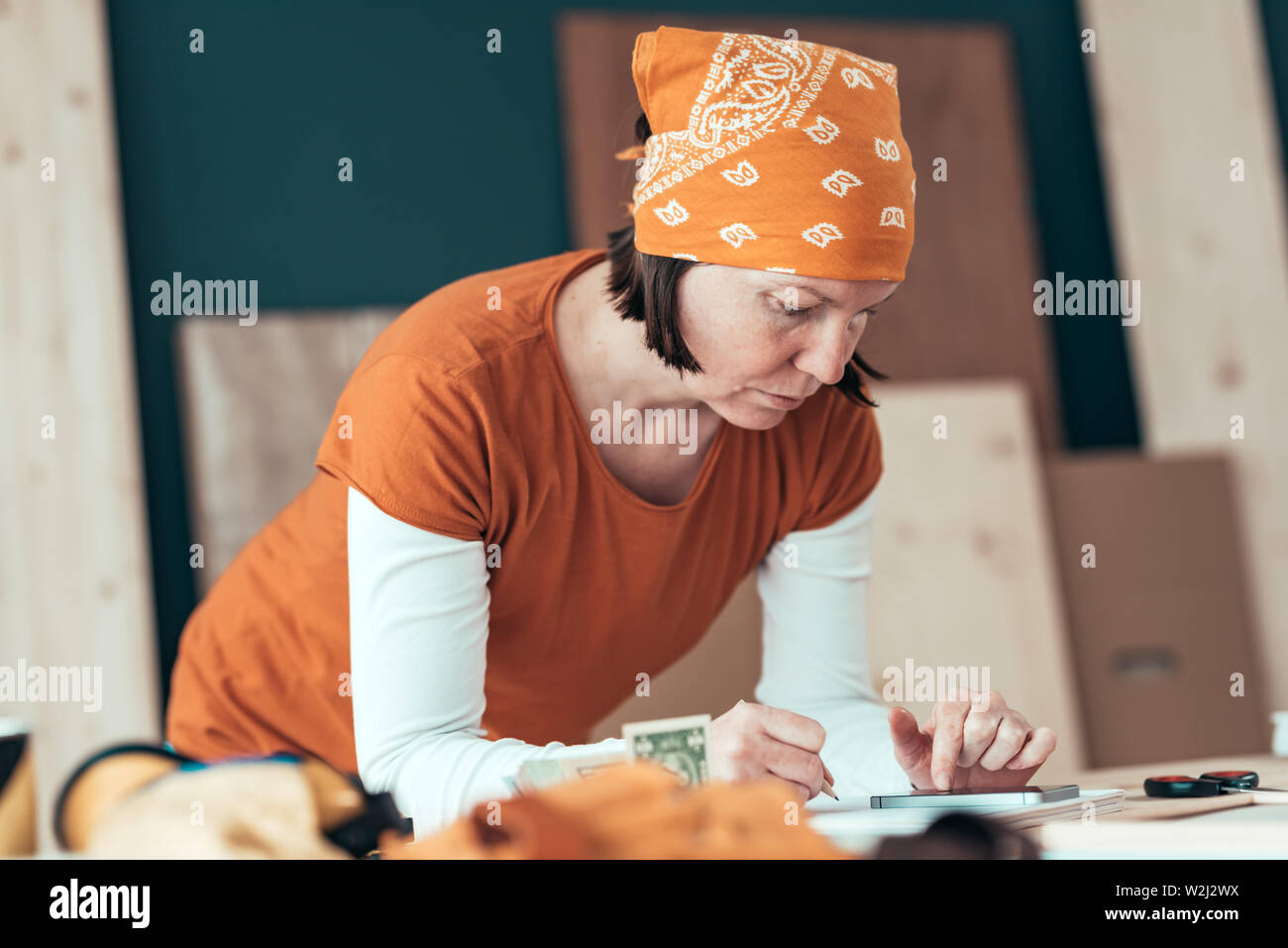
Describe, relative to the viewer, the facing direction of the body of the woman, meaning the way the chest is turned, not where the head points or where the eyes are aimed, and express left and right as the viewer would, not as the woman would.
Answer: facing the viewer and to the right of the viewer

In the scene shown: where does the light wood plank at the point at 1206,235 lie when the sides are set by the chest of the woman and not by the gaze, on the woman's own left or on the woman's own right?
on the woman's own left

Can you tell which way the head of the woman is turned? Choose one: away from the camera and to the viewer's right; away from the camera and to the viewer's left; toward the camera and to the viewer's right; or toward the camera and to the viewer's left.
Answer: toward the camera and to the viewer's right

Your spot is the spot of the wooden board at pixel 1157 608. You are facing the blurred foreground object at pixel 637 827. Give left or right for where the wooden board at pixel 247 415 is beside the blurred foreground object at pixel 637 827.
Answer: right

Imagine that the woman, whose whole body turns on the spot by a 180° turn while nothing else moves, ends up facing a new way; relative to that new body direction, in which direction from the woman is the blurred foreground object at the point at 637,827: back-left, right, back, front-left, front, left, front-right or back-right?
back-left

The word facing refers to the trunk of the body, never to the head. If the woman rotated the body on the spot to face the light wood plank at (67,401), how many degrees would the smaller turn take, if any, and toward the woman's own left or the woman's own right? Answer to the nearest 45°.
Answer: approximately 180°

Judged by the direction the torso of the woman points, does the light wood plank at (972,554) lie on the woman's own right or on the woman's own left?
on the woman's own left

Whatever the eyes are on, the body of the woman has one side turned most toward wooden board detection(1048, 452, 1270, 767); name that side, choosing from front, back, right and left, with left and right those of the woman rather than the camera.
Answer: left
